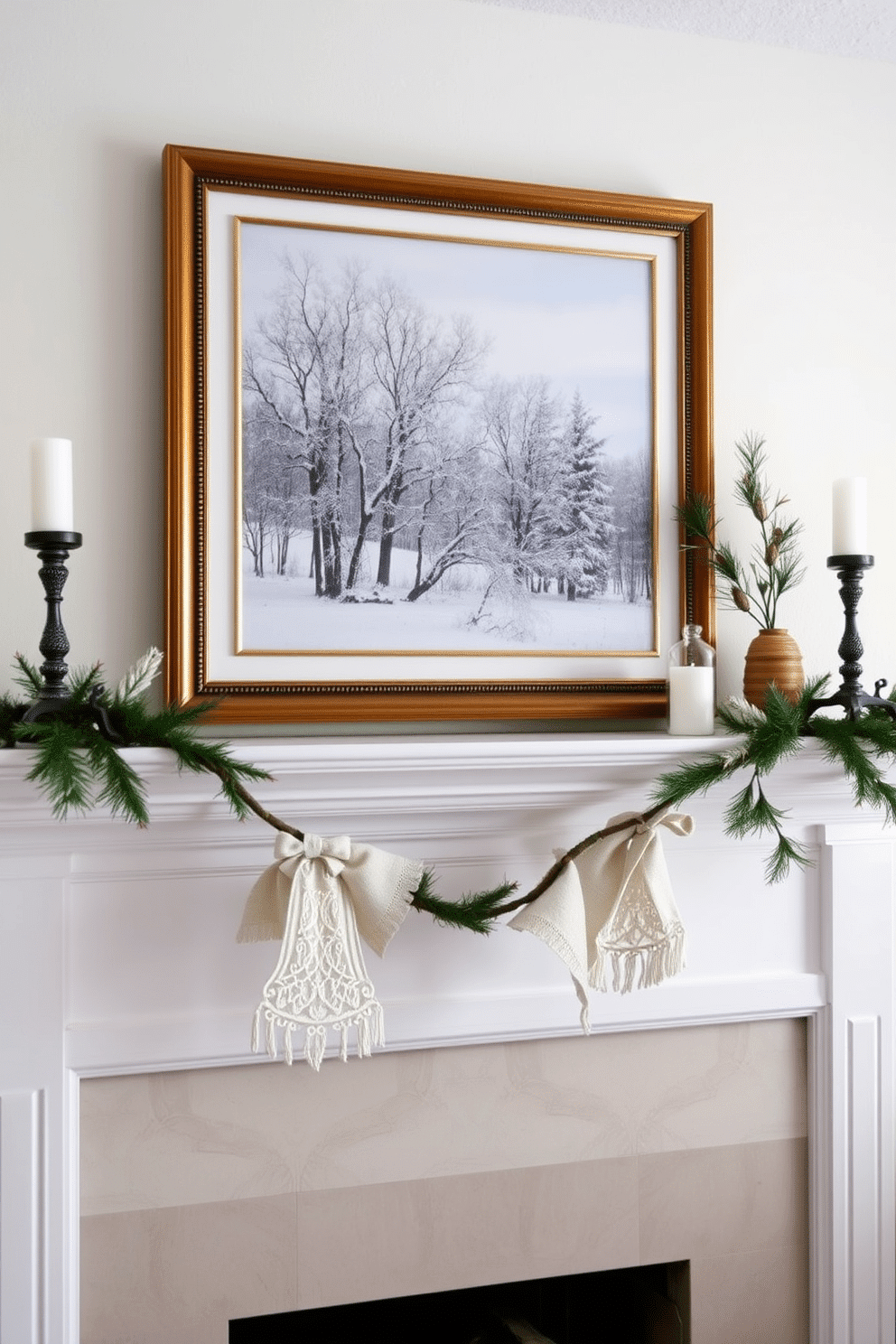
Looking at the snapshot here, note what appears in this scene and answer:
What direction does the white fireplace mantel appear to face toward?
toward the camera

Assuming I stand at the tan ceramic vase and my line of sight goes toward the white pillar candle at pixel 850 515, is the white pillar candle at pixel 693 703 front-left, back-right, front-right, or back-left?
back-right
